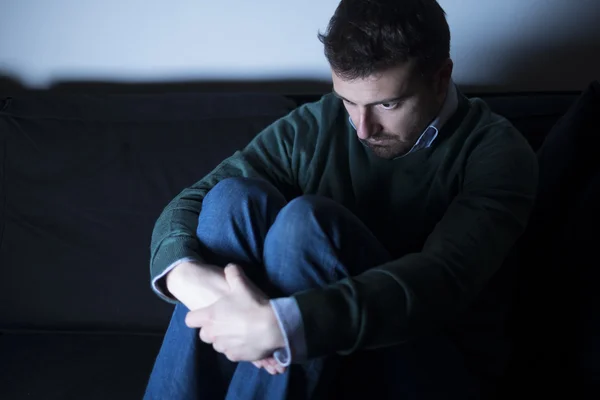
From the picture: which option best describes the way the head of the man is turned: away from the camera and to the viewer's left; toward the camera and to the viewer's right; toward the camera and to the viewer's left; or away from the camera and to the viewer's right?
toward the camera and to the viewer's left

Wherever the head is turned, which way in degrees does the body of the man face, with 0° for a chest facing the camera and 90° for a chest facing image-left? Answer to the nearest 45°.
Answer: approximately 45°

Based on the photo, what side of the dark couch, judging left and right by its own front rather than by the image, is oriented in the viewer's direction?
front
